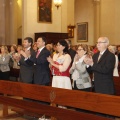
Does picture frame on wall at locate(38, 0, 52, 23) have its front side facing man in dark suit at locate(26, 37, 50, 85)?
yes

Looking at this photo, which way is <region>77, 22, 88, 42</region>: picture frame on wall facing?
toward the camera

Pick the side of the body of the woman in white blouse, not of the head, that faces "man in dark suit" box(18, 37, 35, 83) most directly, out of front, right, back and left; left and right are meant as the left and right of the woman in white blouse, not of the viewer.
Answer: right

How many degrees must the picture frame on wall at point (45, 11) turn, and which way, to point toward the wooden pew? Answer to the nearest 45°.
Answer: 0° — it already faces it

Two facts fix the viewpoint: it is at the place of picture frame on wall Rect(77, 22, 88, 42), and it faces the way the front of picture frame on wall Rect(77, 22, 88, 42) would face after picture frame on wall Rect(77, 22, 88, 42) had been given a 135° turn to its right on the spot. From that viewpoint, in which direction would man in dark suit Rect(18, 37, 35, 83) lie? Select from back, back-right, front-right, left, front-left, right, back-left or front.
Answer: back-left

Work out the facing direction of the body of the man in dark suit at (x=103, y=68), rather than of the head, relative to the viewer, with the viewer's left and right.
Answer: facing the viewer and to the left of the viewer

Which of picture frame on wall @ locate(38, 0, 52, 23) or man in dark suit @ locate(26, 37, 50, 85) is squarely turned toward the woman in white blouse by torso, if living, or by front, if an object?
the picture frame on wall

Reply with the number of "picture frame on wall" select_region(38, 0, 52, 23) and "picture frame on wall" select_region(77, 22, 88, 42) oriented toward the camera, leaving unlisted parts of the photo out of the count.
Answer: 2

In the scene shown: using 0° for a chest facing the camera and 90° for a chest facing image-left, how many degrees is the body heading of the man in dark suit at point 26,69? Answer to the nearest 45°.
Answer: approximately 45°

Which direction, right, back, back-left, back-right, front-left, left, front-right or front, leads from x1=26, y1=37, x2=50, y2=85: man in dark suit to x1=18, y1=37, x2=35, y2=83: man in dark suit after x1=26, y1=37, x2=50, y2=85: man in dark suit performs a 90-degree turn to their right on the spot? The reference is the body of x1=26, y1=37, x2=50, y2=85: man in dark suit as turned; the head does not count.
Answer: front

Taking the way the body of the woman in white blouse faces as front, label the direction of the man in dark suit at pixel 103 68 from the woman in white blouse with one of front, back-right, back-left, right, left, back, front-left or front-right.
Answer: left

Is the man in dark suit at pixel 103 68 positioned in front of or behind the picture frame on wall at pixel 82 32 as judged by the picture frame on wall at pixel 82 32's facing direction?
in front

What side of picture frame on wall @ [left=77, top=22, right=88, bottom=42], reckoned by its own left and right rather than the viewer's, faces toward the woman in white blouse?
front

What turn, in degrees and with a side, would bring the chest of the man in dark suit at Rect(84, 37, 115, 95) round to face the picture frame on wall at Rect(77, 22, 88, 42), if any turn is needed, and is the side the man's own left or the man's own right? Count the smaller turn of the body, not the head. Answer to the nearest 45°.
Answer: approximately 135° to the man's own right

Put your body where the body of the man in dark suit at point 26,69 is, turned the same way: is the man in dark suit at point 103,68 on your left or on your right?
on your left
